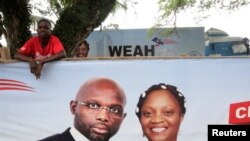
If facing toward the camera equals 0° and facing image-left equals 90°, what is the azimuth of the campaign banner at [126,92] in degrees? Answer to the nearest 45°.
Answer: approximately 0°

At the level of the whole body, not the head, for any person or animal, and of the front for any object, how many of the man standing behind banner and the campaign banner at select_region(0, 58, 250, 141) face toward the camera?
2

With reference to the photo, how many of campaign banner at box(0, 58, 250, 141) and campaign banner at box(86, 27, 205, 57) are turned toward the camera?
2

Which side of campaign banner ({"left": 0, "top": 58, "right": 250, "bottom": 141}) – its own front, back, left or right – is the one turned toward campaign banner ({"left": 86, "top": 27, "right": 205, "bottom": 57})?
back

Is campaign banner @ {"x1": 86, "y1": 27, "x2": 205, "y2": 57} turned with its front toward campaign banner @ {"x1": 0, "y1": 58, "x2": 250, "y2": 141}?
yes

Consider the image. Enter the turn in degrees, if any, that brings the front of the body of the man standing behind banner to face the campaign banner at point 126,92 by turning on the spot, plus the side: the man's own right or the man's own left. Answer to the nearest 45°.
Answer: approximately 45° to the man's own left

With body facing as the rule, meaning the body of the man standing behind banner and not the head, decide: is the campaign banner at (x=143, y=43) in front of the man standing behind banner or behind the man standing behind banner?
behind
